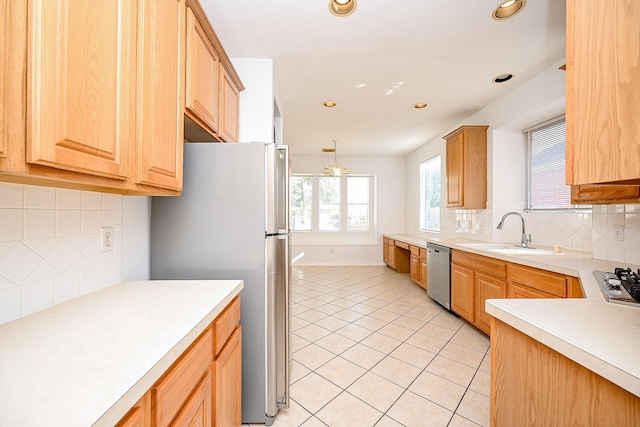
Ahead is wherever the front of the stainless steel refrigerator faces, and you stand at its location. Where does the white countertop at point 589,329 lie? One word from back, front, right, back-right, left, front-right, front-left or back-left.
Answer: front-right

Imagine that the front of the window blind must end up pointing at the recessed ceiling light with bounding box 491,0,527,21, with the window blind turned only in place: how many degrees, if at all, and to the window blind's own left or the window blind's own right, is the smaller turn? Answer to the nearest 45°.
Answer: approximately 45° to the window blind's own left

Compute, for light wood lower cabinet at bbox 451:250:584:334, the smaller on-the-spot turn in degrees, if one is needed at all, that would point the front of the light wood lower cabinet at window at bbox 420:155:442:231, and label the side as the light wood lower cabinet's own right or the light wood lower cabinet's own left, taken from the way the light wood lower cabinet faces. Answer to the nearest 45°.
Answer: approximately 90° to the light wood lower cabinet's own right

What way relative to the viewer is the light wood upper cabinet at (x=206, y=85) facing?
to the viewer's right

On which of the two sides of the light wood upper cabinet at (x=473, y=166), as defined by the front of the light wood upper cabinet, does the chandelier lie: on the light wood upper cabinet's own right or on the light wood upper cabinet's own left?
on the light wood upper cabinet's own right

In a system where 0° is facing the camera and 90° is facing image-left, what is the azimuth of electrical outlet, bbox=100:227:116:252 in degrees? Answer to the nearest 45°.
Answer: approximately 315°

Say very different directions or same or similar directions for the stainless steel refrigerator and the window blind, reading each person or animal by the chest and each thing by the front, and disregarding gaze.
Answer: very different directions

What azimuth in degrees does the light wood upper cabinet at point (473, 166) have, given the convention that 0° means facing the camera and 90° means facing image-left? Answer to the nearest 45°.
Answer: approximately 45°

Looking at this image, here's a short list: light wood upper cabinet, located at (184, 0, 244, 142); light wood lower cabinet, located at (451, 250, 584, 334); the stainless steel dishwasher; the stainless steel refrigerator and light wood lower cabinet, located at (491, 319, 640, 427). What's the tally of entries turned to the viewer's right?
2

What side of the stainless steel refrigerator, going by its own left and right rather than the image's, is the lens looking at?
right

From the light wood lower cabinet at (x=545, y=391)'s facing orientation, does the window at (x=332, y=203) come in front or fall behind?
in front

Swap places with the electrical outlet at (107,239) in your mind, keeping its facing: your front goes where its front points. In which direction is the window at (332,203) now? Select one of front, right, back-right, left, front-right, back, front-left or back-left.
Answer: left

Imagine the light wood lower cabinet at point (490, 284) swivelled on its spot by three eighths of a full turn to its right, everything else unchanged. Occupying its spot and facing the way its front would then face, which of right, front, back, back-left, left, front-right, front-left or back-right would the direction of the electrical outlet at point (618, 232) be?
right

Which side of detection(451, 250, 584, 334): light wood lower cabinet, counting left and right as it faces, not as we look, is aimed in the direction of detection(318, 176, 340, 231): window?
right

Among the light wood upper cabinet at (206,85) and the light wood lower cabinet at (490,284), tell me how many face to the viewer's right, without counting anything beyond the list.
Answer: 1
